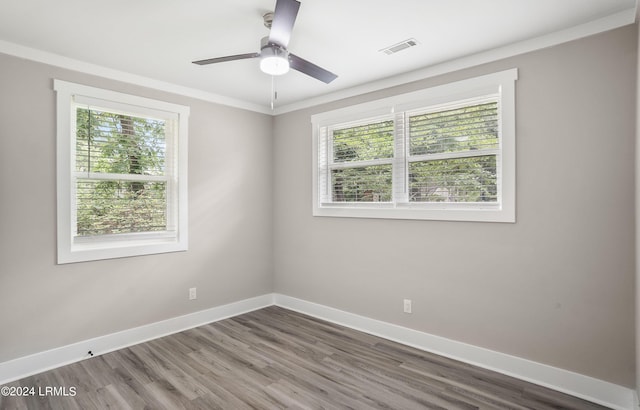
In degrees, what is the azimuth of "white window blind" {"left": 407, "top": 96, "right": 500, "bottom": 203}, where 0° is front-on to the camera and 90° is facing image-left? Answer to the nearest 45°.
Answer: approximately 45°

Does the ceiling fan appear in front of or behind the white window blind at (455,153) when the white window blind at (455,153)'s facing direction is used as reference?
in front

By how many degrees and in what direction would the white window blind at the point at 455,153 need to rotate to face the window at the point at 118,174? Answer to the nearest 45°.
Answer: approximately 45° to its right
